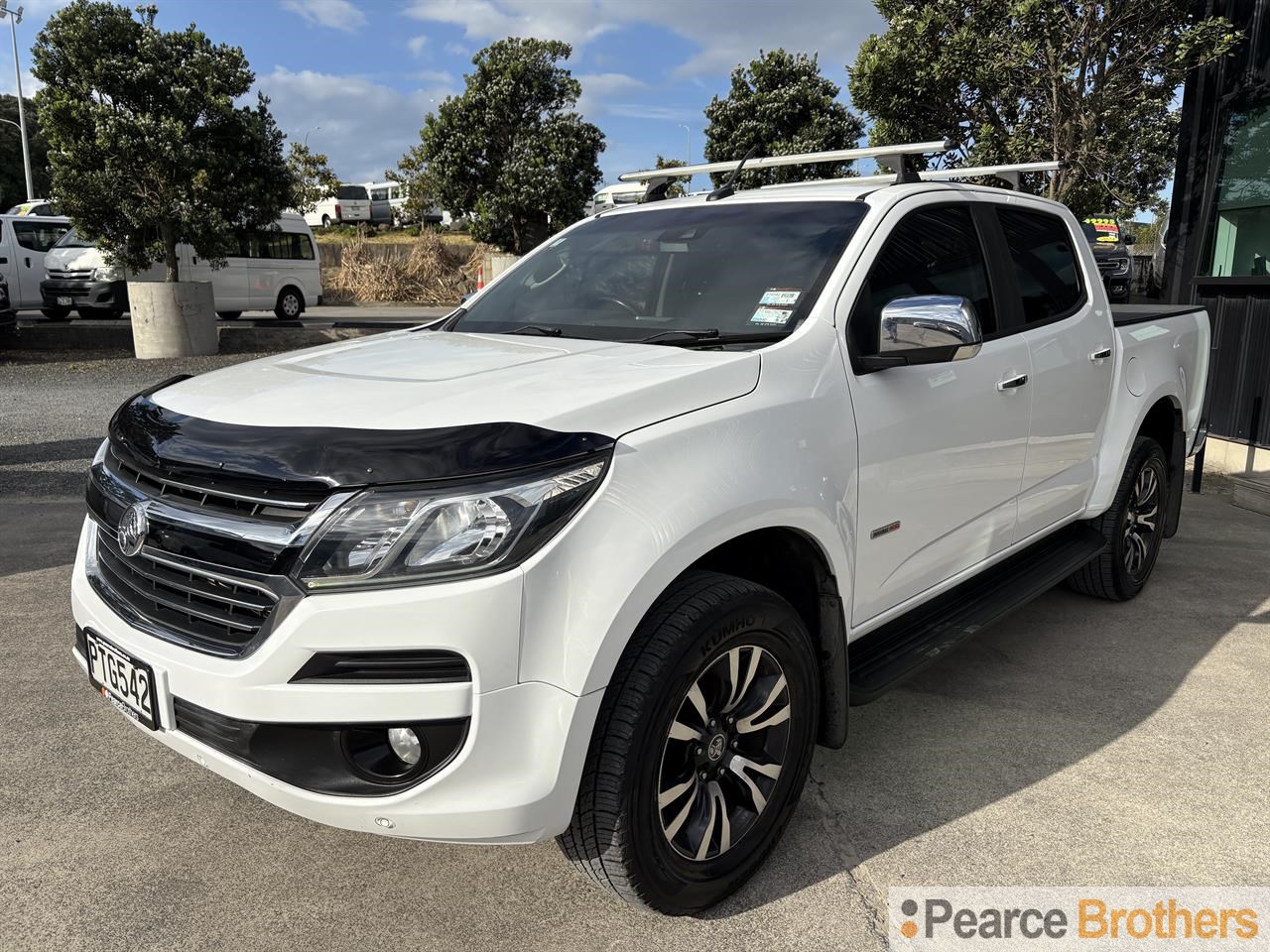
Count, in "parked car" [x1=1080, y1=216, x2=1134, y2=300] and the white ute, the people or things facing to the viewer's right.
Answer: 0

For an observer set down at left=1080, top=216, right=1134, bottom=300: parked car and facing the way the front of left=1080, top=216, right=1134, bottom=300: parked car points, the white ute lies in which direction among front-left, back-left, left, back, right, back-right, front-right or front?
front

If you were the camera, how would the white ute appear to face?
facing the viewer and to the left of the viewer

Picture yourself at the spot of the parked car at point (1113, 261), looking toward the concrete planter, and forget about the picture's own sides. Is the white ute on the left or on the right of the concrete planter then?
left

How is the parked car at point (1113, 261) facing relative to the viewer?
toward the camera

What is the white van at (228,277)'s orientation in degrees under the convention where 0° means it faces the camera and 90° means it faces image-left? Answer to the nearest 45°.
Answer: approximately 45°

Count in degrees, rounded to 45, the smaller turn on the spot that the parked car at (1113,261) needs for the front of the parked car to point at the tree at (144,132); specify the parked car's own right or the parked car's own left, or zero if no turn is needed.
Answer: approximately 45° to the parked car's own right

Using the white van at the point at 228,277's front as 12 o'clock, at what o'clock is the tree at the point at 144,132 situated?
The tree is roughly at 11 o'clock from the white van.

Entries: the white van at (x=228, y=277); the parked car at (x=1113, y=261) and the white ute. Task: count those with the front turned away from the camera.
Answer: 0

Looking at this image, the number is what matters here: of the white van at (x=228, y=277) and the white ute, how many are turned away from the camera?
0

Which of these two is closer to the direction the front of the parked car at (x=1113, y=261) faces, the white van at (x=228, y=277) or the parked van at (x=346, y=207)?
the white van
